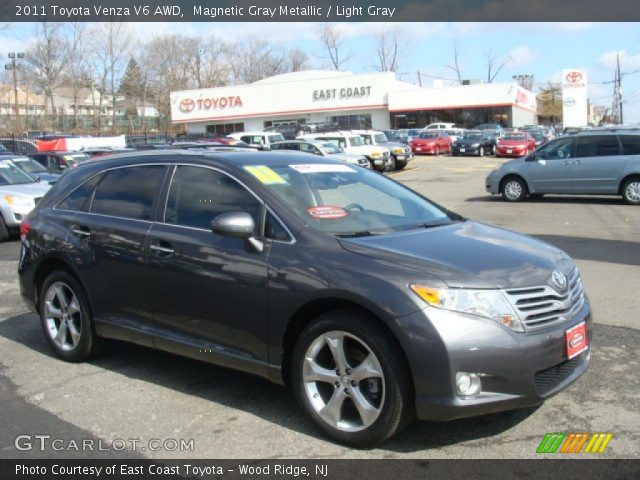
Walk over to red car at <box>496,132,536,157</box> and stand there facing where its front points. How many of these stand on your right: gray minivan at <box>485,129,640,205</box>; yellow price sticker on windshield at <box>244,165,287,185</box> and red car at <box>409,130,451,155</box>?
1

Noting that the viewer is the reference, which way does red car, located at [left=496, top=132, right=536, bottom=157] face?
facing the viewer and to the left of the viewer

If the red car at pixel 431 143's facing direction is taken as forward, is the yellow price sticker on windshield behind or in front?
in front

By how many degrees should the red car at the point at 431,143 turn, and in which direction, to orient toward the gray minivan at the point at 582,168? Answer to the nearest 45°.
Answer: approximately 45° to its left

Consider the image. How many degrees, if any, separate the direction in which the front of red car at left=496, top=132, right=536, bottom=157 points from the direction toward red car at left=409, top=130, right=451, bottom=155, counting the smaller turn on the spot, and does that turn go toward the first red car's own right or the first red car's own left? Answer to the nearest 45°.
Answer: approximately 90° to the first red car's own right

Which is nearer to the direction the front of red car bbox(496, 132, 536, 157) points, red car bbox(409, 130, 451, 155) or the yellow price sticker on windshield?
the yellow price sticker on windshield

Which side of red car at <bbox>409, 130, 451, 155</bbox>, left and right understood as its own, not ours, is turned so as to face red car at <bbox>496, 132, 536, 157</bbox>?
left

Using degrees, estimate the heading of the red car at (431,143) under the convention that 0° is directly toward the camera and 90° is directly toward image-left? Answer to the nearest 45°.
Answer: approximately 45°

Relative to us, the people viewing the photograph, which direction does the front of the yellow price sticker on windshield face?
facing the viewer and to the right of the viewer
